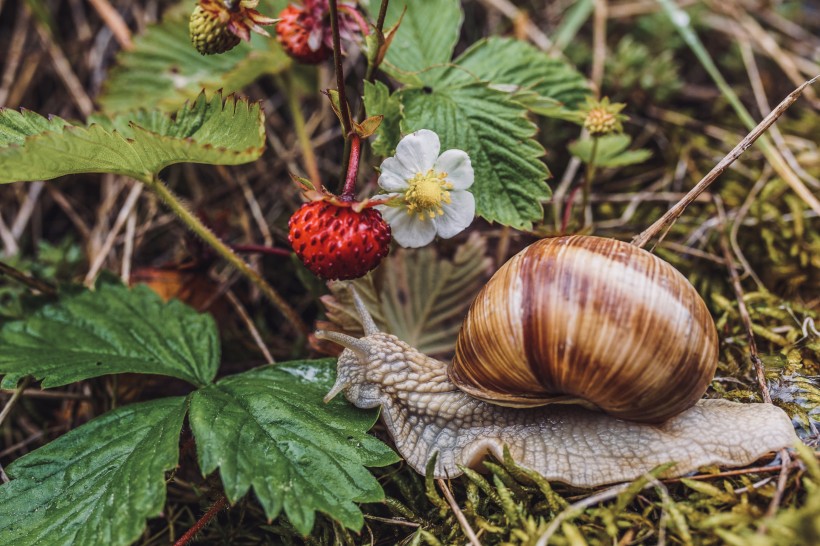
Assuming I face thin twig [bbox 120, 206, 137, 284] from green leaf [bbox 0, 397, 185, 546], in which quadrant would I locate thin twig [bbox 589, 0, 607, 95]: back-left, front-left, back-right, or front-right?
front-right

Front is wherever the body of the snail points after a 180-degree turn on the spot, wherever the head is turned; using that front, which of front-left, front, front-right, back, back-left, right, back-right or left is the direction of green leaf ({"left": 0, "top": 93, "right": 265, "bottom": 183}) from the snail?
back

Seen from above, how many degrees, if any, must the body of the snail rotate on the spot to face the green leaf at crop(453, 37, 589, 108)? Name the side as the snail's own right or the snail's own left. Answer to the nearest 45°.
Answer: approximately 90° to the snail's own right

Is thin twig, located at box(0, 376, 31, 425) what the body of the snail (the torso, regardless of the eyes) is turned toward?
yes

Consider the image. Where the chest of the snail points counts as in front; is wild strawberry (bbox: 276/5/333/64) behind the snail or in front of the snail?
in front

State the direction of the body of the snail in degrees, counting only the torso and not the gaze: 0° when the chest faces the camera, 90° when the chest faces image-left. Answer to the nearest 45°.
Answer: approximately 90°

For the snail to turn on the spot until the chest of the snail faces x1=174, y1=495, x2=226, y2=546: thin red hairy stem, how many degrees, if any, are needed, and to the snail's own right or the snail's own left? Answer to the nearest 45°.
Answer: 0° — it already faces it

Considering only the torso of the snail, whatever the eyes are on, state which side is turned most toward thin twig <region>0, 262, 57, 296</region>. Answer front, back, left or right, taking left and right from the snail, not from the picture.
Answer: front

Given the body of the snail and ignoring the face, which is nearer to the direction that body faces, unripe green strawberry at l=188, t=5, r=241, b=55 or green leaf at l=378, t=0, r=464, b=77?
the unripe green strawberry

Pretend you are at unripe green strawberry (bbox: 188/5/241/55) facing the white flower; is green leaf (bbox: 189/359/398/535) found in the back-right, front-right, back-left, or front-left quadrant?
front-right

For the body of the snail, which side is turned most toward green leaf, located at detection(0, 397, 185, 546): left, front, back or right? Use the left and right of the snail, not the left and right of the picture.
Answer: front
